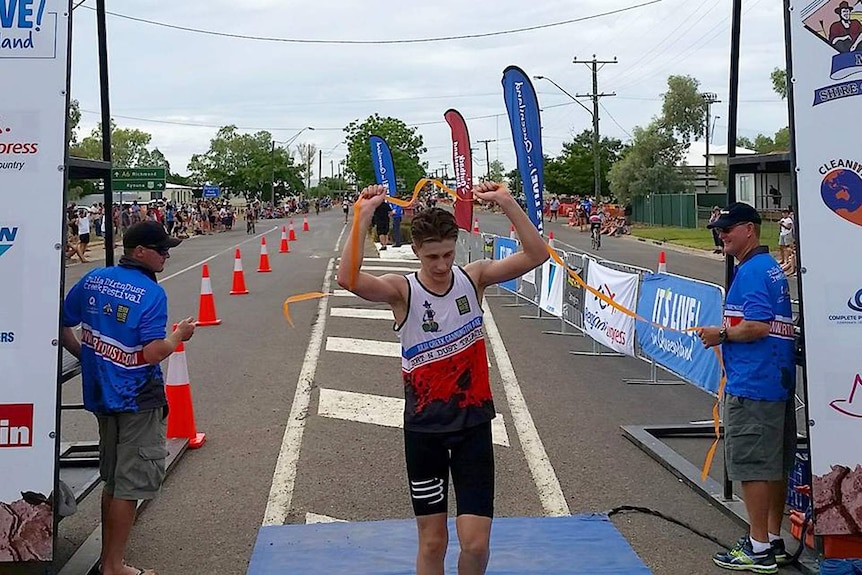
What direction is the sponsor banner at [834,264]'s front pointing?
toward the camera

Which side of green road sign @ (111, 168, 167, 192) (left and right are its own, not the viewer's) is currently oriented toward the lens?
front

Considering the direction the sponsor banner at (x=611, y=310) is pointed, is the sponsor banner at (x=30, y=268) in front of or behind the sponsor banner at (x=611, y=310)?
in front

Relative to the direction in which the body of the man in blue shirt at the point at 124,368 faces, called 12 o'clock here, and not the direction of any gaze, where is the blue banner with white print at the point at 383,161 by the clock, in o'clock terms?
The blue banner with white print is roughly at 11 o'clock from the man in blue shirt.

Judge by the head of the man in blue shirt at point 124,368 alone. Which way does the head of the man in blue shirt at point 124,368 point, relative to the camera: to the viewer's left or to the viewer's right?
to the viewer's right

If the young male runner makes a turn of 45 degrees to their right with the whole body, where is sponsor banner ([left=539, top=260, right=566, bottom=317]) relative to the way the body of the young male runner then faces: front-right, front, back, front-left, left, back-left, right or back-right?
back-right
